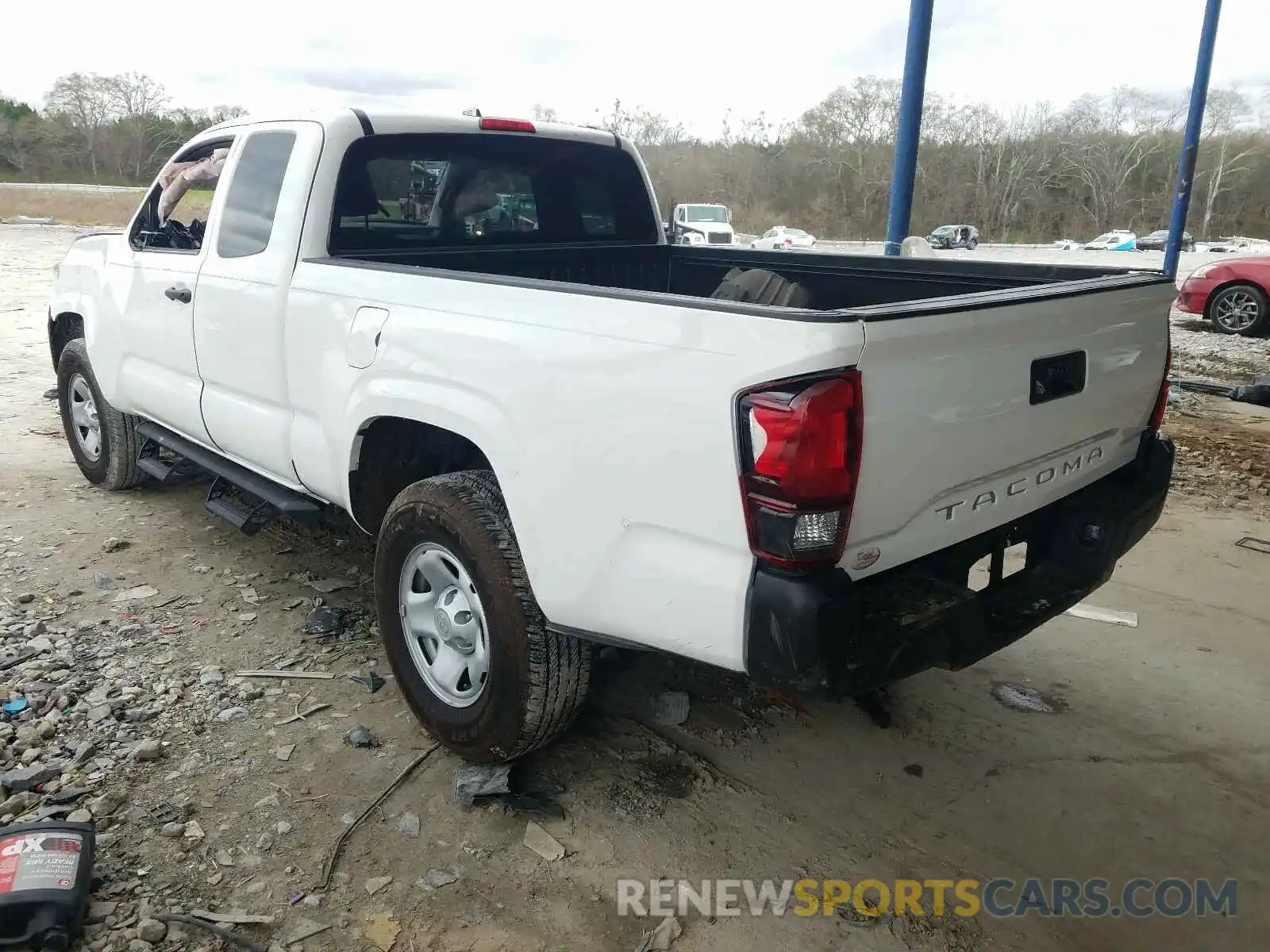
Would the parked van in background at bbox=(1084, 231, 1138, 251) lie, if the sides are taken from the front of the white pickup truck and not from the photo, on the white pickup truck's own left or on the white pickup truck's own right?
on the white pickup truck's own right

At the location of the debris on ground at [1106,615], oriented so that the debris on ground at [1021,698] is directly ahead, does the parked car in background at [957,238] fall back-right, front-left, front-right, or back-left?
back-right

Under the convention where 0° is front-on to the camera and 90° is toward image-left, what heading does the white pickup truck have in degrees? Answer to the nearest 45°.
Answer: approximately 135°

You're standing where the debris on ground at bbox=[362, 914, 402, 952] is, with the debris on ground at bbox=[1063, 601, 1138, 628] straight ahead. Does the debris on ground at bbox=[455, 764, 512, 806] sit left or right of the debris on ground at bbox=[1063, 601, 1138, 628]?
left

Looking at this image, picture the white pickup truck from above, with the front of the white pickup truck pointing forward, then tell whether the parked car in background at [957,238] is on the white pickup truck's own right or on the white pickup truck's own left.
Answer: on the white pickup truck's own right
